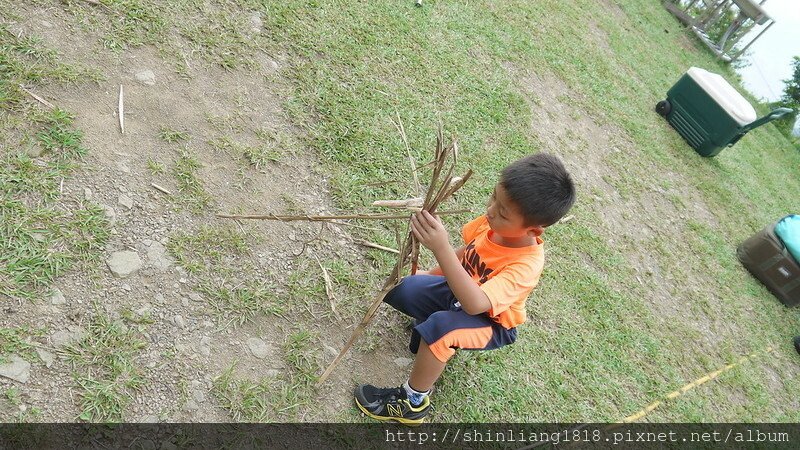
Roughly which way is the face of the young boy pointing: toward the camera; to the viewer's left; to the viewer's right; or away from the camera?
to the viewer's left

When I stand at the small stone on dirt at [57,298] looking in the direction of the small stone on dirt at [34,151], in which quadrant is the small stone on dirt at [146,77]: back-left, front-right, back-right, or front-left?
front-right
